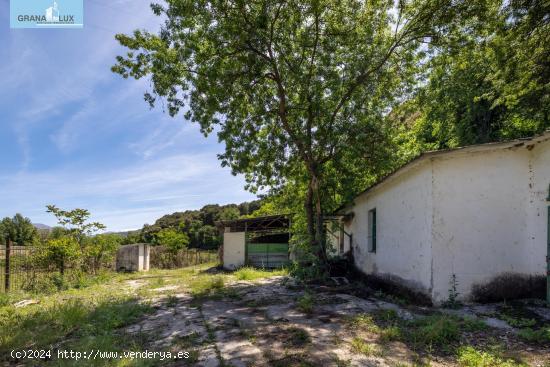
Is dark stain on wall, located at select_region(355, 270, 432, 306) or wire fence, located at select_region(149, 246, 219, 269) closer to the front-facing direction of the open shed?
the dark stain on wall

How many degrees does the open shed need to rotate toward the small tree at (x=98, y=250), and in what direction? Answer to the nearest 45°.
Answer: approximately 45° to its right

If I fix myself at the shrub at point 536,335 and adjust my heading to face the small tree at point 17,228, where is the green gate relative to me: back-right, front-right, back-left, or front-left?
front-right

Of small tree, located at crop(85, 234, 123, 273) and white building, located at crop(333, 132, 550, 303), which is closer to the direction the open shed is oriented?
the white building

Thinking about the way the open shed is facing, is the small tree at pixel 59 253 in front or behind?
in front

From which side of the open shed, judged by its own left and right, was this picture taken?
front

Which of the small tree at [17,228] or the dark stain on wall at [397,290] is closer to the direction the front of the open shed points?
the dark stain on wall

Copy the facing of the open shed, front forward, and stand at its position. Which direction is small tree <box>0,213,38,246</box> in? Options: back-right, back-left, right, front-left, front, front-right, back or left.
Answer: back-right

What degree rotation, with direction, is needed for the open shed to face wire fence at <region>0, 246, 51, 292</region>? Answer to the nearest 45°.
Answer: approximately 45° to its right

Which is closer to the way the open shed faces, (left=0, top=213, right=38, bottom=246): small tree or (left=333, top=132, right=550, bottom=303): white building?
the white building
